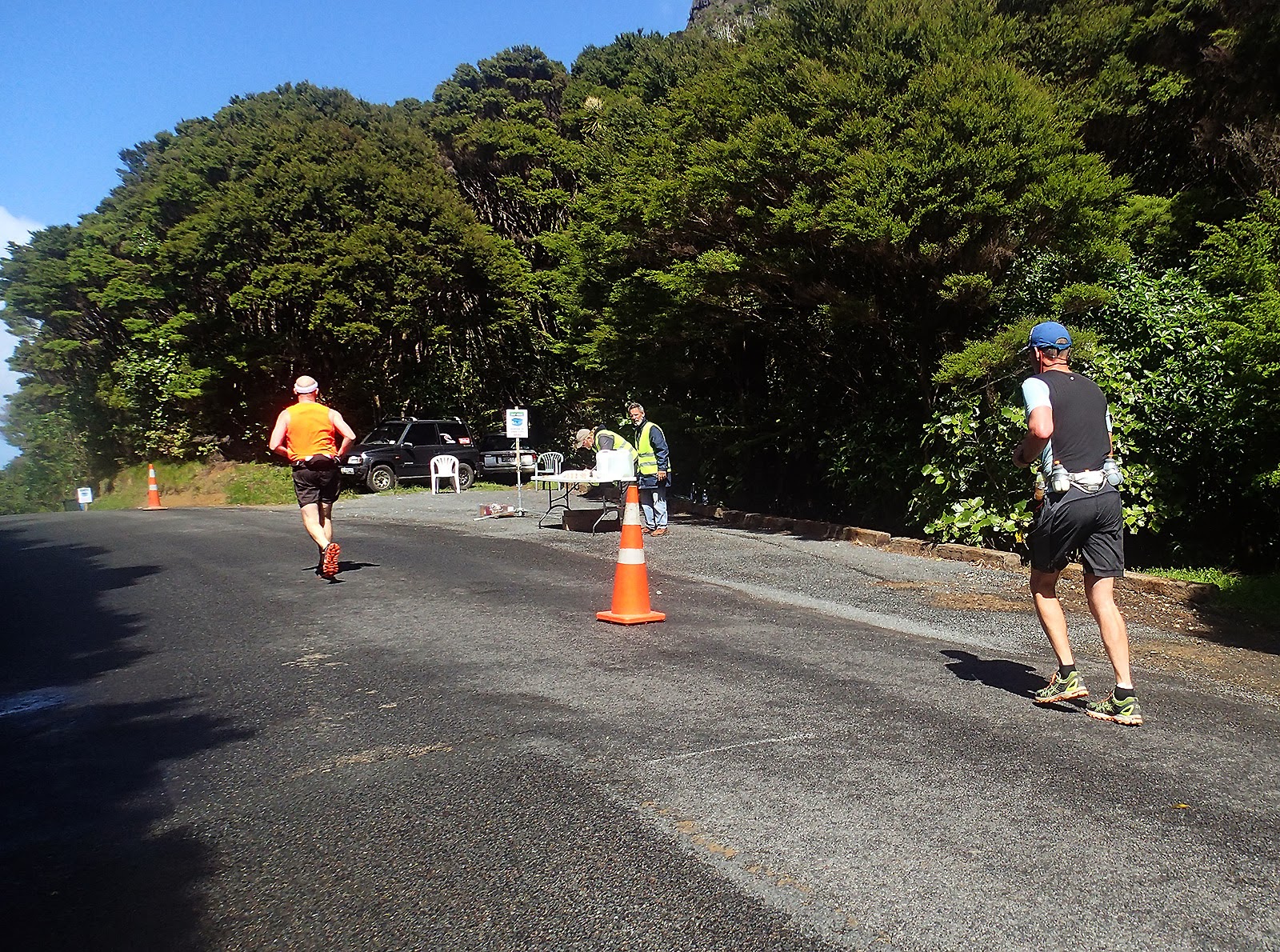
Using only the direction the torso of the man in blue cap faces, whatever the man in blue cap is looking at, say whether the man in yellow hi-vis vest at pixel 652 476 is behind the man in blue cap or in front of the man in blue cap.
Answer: in front

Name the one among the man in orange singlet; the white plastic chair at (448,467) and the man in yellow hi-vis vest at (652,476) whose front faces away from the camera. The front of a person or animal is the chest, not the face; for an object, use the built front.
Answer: the man in orange singlet

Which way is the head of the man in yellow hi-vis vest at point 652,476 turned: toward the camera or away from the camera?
toward the camera

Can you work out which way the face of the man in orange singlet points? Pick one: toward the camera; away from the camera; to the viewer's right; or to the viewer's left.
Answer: away from the camera

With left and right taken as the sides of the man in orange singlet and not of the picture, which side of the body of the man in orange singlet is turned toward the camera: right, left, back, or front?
back

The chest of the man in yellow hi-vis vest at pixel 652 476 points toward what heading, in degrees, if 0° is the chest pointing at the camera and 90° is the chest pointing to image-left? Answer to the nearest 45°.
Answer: approximately 45°

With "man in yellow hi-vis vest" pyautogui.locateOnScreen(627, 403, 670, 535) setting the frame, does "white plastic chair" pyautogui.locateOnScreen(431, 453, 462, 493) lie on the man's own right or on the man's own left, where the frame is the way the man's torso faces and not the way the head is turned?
on the man's own right

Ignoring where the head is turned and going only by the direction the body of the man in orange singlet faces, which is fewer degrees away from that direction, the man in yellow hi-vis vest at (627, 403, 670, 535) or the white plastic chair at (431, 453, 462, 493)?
the white plastic chair

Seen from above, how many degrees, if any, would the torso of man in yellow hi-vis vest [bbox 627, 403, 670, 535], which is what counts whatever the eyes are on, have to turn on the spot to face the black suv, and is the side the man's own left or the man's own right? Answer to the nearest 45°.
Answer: approximately 90° to the man's own right

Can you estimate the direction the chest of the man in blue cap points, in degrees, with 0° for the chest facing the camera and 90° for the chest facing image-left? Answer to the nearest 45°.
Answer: approximately 135°

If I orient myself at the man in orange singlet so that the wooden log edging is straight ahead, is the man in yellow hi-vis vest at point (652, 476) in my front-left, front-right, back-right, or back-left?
front-left

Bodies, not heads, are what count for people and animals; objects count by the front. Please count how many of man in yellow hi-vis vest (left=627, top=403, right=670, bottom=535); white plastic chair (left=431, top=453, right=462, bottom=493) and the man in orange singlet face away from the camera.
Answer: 1

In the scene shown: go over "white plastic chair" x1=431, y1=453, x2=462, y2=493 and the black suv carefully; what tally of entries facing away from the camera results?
0

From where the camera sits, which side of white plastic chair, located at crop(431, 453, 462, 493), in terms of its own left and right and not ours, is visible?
front

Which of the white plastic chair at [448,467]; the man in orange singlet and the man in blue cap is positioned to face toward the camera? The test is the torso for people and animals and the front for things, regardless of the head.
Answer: the white plastic chair

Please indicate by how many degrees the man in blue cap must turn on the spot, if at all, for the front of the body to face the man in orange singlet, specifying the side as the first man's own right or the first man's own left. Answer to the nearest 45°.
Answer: approximately 45° to the first man's own left

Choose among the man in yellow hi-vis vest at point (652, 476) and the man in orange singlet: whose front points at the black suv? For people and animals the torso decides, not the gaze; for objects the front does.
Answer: the man in orange singlet

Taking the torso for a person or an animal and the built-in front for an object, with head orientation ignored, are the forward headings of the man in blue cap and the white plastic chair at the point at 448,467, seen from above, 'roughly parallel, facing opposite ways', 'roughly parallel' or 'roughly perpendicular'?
roughly parallel, facing opposite ways

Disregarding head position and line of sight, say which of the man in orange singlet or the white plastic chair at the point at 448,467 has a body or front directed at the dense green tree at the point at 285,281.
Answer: the man in orange singlet

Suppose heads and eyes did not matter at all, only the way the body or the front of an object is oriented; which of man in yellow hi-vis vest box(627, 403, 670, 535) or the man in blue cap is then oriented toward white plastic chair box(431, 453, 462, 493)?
the man in blue cap
